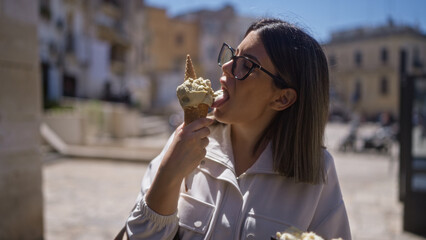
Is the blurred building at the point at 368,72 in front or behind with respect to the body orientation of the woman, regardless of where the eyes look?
behind

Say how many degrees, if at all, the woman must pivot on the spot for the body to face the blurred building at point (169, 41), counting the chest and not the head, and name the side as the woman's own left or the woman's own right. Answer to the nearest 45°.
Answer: approximately 135° to the woman's own right

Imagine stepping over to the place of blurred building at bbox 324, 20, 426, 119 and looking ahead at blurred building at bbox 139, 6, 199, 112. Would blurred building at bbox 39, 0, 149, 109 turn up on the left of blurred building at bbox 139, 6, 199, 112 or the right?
left

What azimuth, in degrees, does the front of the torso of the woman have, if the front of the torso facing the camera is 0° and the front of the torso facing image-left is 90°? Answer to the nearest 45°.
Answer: approximately 45°

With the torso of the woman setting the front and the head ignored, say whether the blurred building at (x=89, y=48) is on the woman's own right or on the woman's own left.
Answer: on the woman's own right
